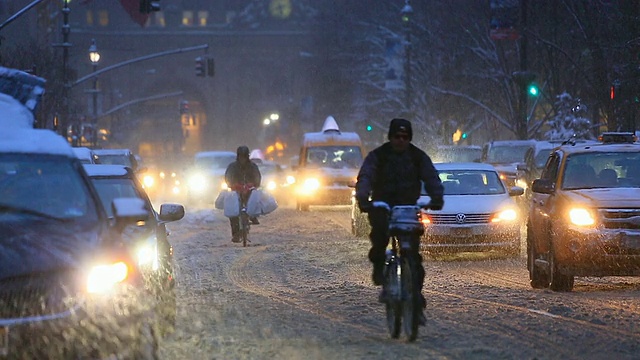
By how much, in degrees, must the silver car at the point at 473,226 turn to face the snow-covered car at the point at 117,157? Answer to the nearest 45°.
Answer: approximately 135° to its right

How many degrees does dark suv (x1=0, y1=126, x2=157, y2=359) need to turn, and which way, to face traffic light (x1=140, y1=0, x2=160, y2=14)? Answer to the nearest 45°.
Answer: approximately 180°

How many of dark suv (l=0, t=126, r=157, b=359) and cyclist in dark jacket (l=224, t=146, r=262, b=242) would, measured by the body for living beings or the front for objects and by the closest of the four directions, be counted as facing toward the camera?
2

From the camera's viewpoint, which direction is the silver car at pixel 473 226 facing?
toward the camera

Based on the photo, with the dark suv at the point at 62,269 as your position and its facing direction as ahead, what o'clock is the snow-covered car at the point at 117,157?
The snow-covered car is roughly at 6 o'clock from the dark suv.

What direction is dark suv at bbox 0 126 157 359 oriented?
toward the camera

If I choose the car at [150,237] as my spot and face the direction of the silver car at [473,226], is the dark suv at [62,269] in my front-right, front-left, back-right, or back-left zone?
back-right

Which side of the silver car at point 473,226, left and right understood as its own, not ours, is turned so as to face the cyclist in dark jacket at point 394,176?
front

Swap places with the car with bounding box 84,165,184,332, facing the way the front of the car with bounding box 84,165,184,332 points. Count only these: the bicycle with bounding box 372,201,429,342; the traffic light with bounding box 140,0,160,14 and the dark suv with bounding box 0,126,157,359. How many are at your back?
1
